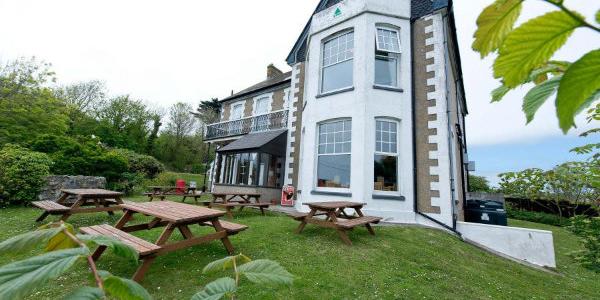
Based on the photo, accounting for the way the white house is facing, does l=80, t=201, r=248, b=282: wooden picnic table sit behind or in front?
in front

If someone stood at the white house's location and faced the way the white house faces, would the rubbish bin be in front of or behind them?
behind

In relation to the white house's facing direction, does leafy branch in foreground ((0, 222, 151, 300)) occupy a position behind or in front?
in front

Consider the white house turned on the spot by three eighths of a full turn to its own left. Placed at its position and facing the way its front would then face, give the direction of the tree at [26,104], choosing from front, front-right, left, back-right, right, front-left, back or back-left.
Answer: back

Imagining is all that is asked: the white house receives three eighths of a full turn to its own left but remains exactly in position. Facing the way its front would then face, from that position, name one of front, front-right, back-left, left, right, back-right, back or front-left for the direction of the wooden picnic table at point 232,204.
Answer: back

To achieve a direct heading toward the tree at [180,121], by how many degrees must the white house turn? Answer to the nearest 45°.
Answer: approximately 90° to its right

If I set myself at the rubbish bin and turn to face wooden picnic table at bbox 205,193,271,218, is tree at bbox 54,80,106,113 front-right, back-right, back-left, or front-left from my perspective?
front-right

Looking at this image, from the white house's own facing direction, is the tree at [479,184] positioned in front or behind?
behind

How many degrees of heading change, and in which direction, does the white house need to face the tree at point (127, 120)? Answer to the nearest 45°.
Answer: approximately 90° to its right

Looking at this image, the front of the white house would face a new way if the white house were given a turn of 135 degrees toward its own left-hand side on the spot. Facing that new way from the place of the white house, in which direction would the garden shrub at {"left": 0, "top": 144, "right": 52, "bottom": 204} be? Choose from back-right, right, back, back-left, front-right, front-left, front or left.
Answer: back

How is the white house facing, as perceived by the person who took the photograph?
facing the viewer and to the left of the viewer

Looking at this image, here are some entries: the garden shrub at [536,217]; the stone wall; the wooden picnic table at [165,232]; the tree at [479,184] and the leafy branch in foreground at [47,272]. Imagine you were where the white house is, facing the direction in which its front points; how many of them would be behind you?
2

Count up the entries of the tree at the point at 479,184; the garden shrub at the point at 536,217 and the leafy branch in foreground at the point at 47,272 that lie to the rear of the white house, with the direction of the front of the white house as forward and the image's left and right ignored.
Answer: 2

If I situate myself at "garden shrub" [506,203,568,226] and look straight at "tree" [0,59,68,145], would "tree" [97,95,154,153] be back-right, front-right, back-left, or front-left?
front-right
